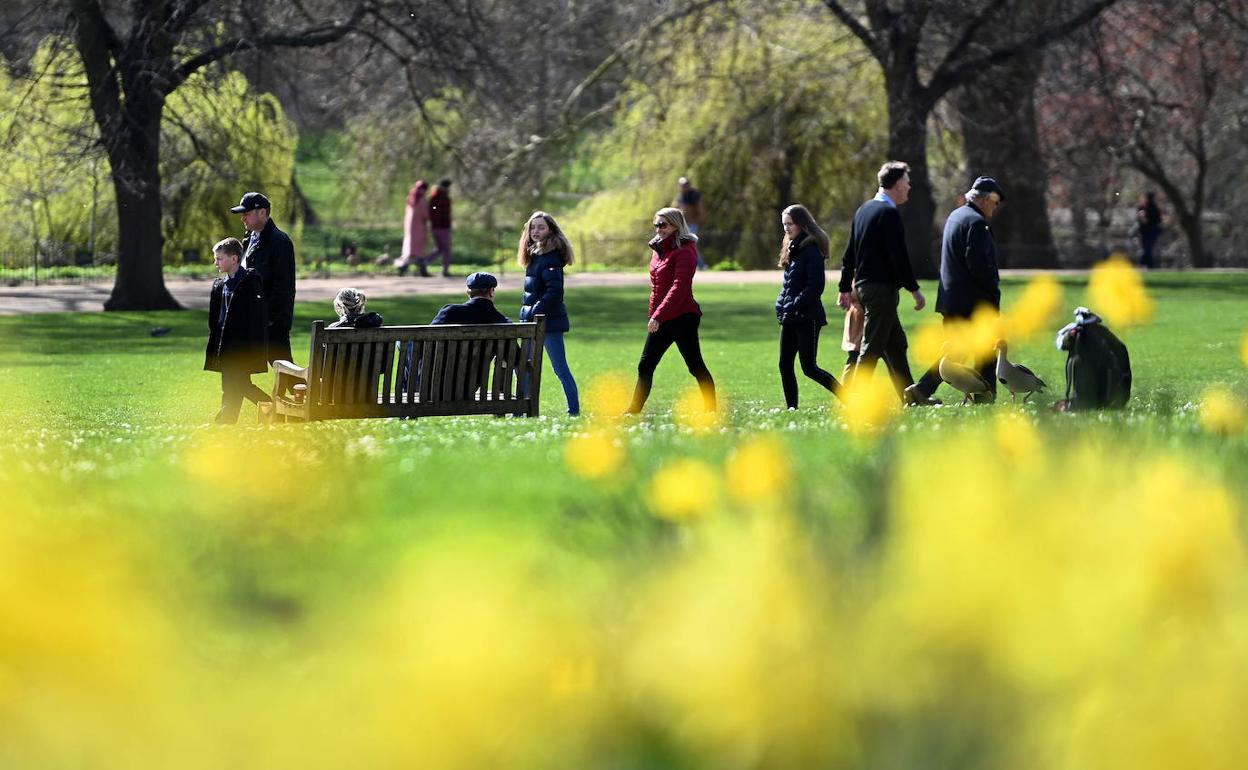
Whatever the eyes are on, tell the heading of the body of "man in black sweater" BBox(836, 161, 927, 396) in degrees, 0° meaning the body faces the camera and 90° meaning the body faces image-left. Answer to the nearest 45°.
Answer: approximately 225°

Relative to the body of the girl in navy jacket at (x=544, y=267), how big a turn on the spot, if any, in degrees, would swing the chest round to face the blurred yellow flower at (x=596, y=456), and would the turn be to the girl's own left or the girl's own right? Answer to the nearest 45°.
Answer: approximately 45° to the girl's own left

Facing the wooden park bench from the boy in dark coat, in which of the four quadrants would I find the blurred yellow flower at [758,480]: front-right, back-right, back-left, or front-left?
front-right

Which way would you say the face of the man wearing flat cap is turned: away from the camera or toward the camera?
away from the camera
